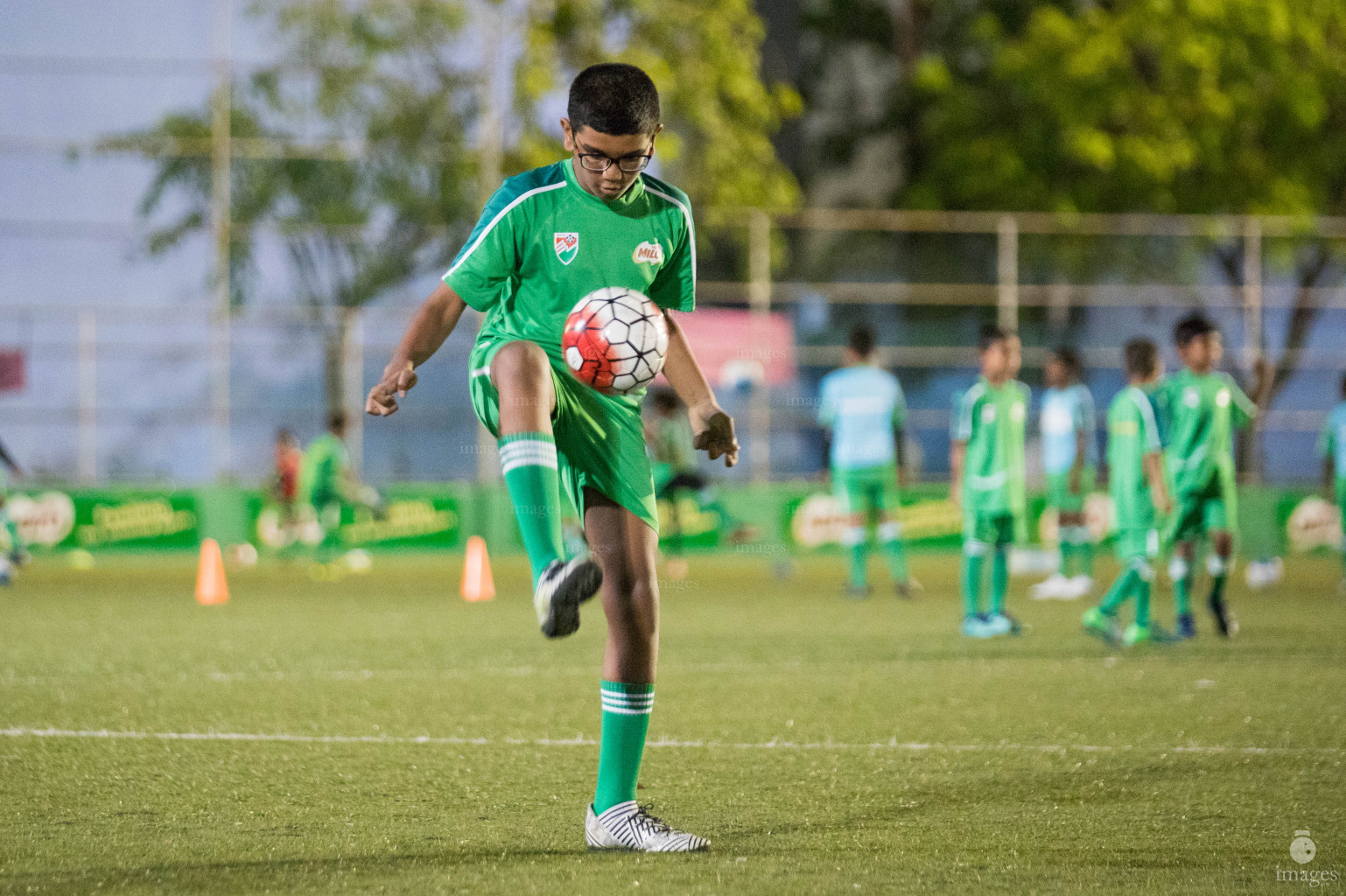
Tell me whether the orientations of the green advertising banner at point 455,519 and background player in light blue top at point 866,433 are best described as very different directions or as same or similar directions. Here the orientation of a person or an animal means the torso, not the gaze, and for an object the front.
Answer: very different directions

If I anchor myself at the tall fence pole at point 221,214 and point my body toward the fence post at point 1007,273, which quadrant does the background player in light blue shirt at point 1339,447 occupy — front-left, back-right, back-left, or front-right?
front-right

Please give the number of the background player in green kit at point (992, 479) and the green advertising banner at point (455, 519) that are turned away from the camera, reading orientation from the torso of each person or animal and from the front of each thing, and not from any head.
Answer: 0

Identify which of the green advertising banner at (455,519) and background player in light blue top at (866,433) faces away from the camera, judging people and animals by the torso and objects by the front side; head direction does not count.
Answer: the background player in light blue top

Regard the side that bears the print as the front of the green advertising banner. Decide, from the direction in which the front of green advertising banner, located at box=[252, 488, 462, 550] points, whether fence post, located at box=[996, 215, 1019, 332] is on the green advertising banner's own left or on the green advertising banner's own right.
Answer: on the green advertising banner's own left

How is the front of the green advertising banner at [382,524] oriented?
toward the camera

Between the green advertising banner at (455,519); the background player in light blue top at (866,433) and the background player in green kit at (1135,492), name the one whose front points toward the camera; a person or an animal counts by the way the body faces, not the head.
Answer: the green advertising banner

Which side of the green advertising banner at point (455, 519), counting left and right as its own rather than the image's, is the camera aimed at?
front

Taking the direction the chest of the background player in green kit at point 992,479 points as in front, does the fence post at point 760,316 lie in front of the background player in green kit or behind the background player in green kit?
behind

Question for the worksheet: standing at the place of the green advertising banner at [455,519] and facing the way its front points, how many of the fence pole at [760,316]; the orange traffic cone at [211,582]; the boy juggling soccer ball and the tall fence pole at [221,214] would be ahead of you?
2

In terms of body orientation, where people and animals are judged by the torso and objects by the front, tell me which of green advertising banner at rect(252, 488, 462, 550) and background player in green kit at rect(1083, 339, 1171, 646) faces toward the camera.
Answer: the green advertising banner

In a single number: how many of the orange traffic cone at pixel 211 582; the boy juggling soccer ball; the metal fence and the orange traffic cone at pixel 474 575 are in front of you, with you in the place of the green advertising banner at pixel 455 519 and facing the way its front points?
3

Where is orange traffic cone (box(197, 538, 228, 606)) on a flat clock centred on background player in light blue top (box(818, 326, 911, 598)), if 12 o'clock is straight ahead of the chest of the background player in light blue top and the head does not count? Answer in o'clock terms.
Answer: The orange traffic cone is roughly at 9 o'clock from the background player in light blue top.
